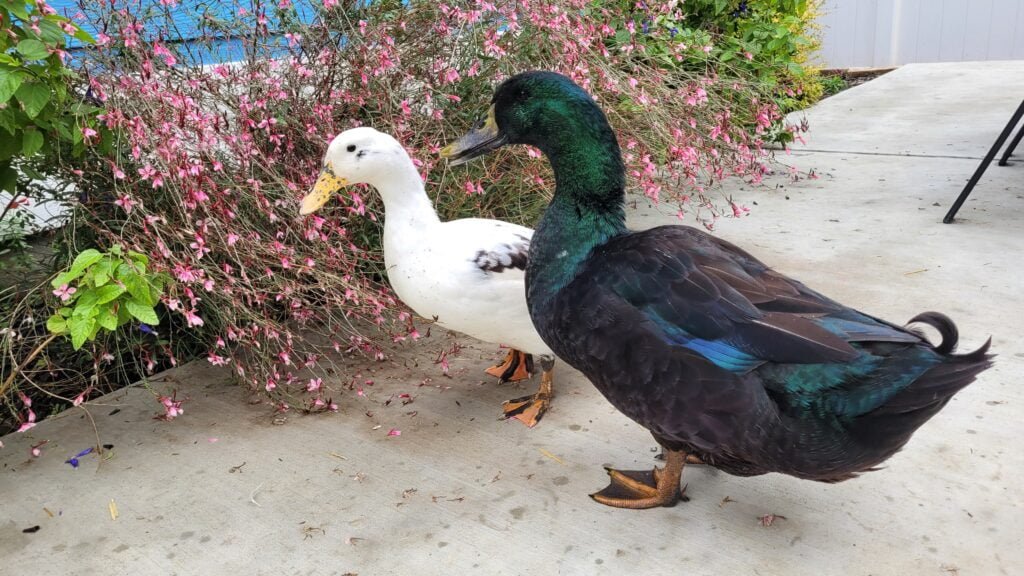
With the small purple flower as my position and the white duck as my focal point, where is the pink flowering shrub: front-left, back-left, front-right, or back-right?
front-left

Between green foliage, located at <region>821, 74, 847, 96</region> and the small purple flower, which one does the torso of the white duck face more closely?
the small purple flower

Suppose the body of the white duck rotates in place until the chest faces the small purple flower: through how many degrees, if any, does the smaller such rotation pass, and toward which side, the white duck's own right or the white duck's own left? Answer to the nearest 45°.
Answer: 0° — it already faces it

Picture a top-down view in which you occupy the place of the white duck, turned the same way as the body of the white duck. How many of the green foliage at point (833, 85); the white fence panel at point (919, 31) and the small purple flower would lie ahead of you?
1

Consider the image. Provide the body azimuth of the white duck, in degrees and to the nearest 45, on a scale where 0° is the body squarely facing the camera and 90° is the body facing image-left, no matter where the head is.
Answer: approximately 90°

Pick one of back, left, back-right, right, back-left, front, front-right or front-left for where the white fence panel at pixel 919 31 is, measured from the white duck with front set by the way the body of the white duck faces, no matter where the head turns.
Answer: back-right

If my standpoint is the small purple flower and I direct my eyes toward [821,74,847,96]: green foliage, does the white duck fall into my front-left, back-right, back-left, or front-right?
front-right

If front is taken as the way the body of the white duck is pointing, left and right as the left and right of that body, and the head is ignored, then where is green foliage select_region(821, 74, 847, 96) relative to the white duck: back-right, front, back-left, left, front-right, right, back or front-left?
back-right
